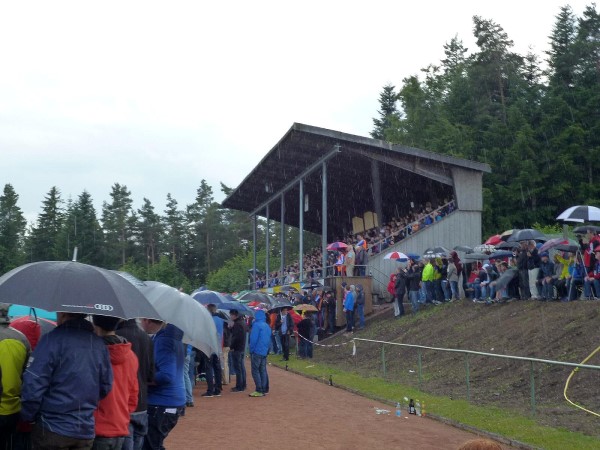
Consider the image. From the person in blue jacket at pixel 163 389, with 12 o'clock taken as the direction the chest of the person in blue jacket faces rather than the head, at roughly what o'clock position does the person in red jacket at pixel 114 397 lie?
The person in red jacket is roughly at 8 o'clock from the person in blue jacket.

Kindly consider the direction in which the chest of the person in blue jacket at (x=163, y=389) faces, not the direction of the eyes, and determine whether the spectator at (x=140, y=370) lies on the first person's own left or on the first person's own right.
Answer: on the first person's own left

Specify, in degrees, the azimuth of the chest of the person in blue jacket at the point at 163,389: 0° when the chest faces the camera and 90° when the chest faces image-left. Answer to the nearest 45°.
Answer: approximately 135°

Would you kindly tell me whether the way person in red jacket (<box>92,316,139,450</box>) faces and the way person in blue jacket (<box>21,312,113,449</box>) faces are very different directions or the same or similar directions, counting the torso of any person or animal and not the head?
same or similar directions

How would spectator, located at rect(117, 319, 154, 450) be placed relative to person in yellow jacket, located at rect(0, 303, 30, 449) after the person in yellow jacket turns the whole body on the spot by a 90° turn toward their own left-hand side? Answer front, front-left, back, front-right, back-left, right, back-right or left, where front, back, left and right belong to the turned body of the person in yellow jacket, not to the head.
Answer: back-right

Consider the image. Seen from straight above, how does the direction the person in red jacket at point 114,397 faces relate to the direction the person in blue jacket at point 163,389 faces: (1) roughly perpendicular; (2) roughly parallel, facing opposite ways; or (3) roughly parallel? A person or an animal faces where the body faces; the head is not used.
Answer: roughly parallel

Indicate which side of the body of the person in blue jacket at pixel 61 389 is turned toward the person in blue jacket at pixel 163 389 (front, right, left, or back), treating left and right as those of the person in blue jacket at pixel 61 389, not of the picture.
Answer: right

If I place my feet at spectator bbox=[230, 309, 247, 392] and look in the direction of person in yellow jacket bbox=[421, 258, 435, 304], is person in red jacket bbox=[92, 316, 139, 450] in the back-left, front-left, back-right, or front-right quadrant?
back-right

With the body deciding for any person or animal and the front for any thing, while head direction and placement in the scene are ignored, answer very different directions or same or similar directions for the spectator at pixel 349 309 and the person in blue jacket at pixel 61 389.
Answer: same or similar directions

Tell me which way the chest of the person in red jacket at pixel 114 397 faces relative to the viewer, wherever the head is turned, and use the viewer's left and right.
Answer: facing away from the viewer and to the left of the viewer

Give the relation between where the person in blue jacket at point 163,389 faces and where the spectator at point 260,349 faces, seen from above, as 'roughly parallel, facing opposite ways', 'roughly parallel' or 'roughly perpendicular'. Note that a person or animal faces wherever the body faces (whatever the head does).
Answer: roughly parallel

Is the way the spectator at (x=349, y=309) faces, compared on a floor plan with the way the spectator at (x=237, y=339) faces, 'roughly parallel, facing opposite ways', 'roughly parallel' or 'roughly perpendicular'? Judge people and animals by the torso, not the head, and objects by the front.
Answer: roughly parallel

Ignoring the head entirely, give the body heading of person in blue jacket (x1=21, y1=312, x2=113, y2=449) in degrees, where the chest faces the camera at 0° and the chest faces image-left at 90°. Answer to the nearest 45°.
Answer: approximately 135°

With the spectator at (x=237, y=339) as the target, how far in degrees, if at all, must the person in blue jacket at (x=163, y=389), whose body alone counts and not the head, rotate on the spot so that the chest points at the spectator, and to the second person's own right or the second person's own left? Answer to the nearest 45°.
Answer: approximately 45° to the second person's own right
